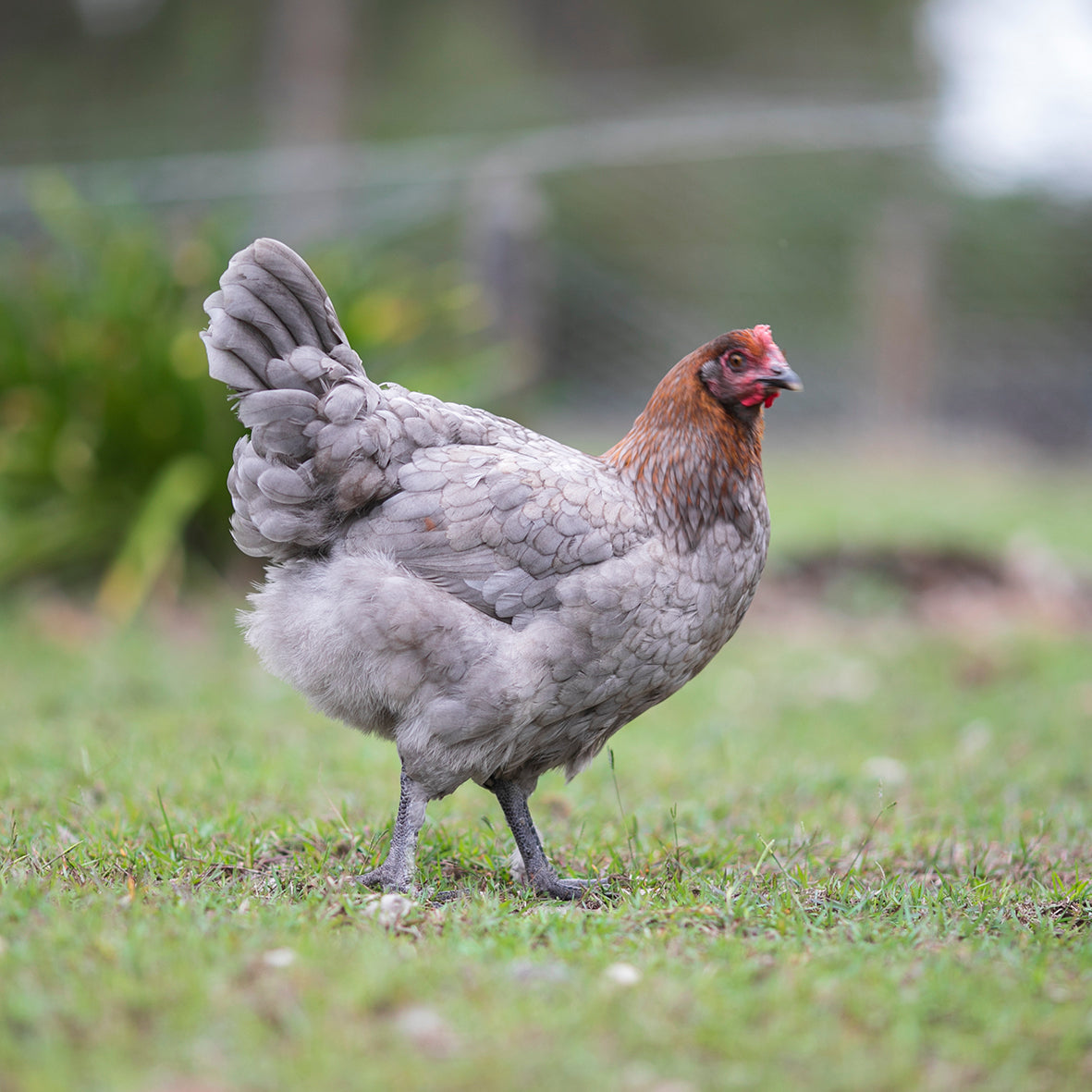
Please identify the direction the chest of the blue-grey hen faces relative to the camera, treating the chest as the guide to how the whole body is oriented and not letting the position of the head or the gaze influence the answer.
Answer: to the viewer's right

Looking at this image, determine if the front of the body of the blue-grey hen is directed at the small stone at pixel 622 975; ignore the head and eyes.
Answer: no
